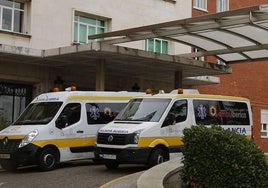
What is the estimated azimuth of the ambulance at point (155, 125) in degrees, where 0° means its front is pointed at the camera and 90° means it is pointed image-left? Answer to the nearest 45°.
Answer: approximately 45°
